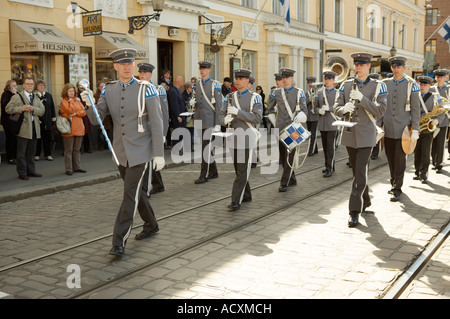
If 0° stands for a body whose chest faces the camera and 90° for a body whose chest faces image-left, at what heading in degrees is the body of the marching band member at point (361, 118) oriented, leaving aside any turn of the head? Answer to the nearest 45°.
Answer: approximately 45°

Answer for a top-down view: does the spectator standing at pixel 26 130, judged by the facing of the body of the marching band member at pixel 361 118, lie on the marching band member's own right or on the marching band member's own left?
on the marching band member's own right

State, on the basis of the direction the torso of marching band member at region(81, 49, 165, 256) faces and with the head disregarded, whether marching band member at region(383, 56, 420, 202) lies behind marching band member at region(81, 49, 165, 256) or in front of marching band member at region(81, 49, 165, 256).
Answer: behind

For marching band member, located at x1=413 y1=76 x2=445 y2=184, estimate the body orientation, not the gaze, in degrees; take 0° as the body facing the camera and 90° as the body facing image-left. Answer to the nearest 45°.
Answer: approximately 45°

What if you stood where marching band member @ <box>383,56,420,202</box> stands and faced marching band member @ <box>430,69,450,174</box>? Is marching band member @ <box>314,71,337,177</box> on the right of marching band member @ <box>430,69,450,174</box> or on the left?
left

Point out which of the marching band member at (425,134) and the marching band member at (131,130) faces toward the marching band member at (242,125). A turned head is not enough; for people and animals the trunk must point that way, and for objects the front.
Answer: the marching band member at (425,134)

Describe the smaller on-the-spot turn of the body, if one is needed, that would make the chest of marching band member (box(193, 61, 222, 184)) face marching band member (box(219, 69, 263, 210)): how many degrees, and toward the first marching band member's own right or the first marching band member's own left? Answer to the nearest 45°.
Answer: approximately 45° to the first marching band member's own left

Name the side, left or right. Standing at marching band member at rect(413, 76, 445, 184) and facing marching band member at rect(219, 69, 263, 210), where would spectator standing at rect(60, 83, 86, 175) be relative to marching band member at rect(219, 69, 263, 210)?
right

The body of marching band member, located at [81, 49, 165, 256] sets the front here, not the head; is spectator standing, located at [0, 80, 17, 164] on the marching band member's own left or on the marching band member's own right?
on the marching band member's own right

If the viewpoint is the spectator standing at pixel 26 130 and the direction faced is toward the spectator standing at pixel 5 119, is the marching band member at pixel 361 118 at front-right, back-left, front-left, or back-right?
back-right
